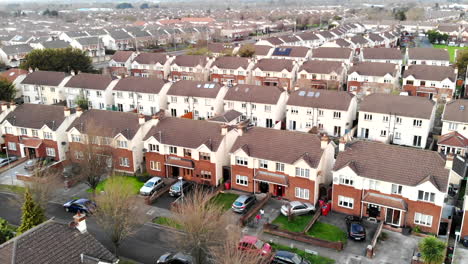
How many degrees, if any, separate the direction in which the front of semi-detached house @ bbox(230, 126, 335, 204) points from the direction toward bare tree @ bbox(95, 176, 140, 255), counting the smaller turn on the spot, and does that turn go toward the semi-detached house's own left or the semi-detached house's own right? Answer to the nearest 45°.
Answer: approximately 45° to the semi-detached house's own right

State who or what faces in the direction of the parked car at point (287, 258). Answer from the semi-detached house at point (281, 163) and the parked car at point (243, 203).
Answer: the semi-detached house

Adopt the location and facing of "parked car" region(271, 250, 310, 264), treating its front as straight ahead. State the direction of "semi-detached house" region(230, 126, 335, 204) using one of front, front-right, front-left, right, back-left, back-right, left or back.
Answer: left

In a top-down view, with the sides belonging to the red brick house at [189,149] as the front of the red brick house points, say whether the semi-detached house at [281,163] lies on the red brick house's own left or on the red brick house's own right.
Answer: on the red brick house's own left

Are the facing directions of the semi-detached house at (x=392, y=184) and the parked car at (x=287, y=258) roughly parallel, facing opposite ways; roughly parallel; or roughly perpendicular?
roughly perpendicular

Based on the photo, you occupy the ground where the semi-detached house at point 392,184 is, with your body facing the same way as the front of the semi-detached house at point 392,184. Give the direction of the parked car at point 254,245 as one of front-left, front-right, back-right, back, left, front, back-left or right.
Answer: front-right

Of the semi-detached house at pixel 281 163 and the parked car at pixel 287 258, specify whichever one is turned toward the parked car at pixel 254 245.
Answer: the semi-detached house

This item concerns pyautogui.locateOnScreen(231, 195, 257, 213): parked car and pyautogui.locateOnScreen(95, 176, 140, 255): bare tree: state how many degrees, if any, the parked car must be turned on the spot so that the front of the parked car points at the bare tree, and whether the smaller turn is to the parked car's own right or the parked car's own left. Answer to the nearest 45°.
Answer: approximately 180°

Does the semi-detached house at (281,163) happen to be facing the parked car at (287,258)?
yes

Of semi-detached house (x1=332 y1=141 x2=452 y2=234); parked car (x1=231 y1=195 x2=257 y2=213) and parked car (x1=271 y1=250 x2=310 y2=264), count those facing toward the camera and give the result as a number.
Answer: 1

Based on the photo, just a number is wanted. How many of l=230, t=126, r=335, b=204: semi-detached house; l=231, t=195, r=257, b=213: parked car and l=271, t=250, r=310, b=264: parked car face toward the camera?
1

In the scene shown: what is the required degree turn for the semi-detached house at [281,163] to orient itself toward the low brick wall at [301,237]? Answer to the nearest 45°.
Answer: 0° — it already faces it

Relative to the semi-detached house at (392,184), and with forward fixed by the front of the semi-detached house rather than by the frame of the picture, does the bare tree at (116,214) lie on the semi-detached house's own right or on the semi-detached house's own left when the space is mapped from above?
on the semi-detached house's own right
